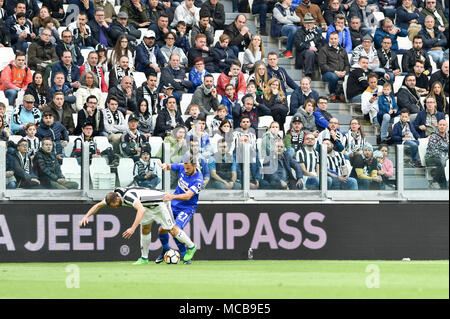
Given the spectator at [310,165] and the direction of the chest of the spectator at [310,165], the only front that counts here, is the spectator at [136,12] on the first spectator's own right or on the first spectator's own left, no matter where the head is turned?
on the first spectator's own right

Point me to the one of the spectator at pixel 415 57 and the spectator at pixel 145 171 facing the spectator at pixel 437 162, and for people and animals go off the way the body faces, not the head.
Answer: the spectator at pixel 415 57

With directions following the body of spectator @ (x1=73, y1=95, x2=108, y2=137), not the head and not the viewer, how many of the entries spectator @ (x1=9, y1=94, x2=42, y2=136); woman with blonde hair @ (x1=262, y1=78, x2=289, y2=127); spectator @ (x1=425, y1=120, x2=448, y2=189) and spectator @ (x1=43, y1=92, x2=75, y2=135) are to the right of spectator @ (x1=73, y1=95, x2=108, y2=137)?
2

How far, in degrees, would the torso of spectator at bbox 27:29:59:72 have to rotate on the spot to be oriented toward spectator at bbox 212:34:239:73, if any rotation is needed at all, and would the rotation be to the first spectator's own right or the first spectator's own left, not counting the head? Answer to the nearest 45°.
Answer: approximately 45° to the first spectator's own left

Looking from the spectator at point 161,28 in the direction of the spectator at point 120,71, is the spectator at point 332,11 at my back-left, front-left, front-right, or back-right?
back-left

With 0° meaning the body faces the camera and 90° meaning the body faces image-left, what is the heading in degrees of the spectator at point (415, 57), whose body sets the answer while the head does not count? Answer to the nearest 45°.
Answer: approximately 0°

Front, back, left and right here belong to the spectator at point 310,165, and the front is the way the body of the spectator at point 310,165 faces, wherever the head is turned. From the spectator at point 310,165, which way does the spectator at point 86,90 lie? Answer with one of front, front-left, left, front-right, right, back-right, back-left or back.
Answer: right

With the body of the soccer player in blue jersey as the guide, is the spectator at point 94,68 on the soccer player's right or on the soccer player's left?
on the soccer player's right

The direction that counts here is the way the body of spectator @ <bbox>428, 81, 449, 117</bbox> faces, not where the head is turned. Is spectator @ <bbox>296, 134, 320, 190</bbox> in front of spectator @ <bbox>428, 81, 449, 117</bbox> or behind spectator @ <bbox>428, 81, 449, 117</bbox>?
in front
